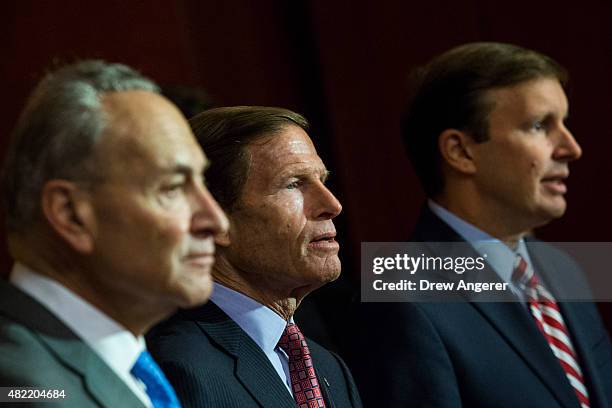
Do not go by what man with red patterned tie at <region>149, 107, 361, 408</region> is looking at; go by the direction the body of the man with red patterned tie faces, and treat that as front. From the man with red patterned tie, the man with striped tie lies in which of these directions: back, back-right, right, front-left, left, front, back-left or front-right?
left

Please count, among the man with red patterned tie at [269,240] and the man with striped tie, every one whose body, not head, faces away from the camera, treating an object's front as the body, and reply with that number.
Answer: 0

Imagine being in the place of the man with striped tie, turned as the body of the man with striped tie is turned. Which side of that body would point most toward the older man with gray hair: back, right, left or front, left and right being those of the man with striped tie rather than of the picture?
right

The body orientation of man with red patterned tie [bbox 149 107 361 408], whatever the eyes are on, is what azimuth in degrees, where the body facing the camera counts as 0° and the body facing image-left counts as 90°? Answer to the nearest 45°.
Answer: approximately 315°

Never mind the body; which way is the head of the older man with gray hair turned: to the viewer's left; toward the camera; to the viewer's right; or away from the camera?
to the viewer's right

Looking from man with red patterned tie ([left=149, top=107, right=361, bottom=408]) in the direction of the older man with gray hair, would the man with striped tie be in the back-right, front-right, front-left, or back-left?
back-left

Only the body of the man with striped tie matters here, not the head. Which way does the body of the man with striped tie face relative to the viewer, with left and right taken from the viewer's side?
facing the viewer and to the right of the viewer

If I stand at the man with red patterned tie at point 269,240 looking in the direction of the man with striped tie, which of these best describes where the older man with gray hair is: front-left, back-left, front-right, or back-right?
back-right

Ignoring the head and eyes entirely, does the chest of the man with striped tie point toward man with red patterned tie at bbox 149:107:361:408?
no

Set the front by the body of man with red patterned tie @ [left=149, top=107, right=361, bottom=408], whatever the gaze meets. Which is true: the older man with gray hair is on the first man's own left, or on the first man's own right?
on the first man's own right

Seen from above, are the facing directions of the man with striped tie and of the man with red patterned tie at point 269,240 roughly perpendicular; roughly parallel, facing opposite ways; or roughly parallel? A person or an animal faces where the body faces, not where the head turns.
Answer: roughly parallel

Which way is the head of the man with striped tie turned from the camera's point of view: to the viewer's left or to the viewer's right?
to the viewer's right
